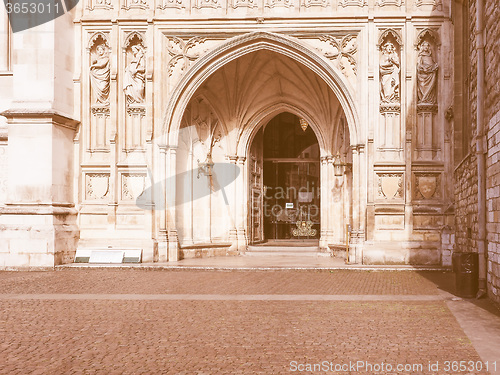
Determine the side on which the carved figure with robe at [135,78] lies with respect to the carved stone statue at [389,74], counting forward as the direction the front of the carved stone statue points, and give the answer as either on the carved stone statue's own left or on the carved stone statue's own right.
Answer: on the carved stone statue's own right

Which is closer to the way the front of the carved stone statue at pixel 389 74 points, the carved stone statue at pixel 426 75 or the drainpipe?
the drainpipe

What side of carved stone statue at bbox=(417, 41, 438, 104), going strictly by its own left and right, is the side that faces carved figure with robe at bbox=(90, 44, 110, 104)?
right

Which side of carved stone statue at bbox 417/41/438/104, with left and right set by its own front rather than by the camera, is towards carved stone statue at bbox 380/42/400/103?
right

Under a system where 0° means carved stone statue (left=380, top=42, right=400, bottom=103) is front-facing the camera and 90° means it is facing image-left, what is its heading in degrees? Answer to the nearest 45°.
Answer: approximately 0°

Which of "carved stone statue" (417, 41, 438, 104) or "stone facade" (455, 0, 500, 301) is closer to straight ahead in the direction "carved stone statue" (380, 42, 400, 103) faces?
the stone facade

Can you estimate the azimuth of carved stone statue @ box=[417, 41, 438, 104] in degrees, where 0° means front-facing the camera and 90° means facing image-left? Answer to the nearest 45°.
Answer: approximately 0°

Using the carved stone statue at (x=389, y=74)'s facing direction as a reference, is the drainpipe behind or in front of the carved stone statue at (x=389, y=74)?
in front

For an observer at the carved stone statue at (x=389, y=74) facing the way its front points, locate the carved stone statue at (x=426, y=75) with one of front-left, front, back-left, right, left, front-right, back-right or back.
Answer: left
